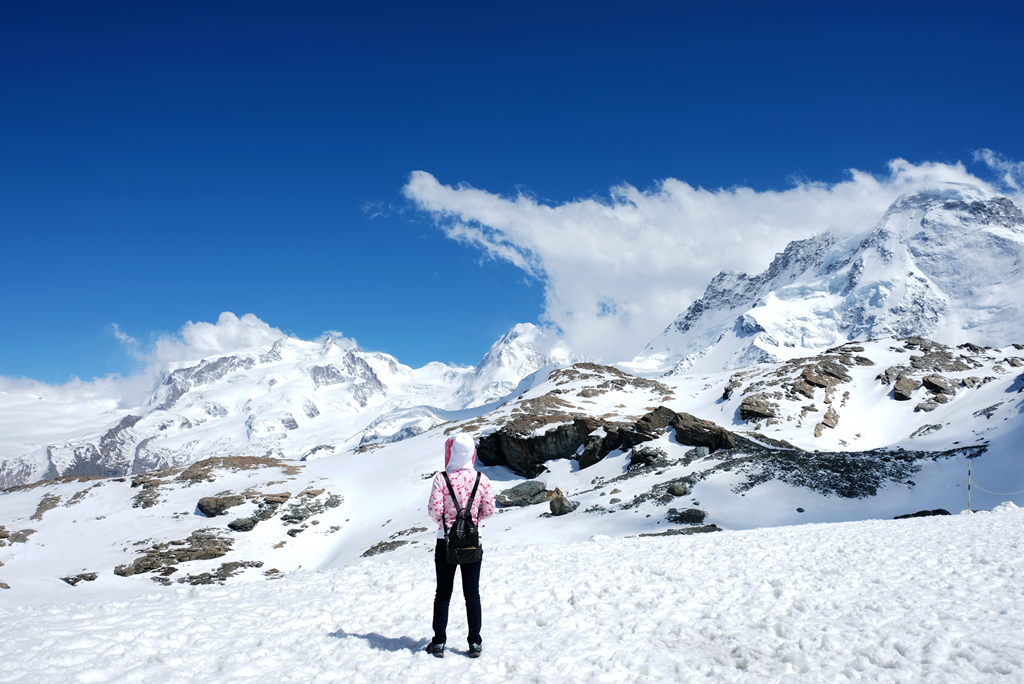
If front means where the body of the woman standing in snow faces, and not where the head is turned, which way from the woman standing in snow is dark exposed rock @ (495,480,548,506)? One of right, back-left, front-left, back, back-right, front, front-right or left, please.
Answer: front

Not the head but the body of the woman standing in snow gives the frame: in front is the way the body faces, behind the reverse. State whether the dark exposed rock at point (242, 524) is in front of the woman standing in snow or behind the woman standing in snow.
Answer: in front

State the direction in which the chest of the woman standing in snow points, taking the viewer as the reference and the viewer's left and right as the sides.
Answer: facing away from the viewer

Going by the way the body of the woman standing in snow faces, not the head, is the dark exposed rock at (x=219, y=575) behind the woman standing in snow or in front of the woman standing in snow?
in front

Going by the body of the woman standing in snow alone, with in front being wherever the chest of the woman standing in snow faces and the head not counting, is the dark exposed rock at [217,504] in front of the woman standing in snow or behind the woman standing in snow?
in front

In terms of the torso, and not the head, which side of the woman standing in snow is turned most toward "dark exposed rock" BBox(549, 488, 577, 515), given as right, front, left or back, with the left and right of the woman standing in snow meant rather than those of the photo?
front

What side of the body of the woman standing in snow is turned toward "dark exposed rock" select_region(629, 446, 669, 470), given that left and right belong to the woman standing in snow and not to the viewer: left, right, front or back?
front

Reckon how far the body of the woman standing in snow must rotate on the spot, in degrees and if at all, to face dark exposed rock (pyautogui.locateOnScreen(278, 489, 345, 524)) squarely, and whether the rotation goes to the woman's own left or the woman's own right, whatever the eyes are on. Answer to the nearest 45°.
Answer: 0° — they already face it

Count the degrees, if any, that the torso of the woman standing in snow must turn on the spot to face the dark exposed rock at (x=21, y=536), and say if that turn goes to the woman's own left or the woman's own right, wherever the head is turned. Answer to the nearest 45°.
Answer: approximately 45° to the woman's own left
